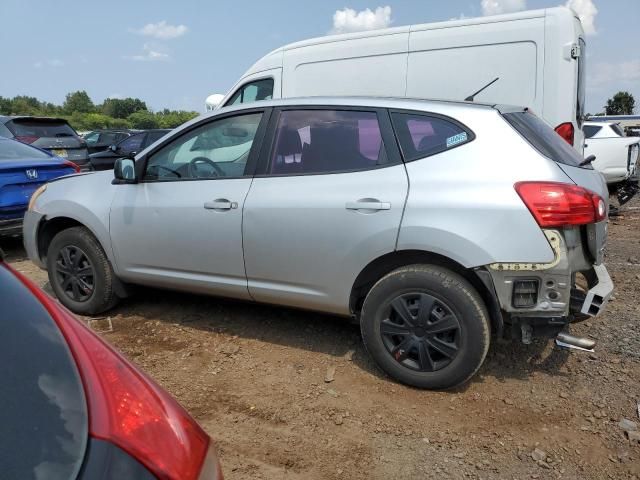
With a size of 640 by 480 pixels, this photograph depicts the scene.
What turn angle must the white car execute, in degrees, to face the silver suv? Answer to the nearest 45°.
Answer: approximately 135° to its left

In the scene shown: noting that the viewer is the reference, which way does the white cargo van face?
facing away from the viewer and to the left of the viewer

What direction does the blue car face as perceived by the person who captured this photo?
facing away from the viewer and to the left of the viewer

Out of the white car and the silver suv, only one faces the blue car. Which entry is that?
the silver suv

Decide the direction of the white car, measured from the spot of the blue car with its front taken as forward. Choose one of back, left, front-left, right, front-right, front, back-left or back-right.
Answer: back-right

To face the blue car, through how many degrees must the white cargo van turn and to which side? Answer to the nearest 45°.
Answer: approximately 45° to its left

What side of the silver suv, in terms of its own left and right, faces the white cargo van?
right

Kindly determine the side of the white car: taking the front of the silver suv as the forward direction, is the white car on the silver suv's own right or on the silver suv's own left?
on the silver suv's own right

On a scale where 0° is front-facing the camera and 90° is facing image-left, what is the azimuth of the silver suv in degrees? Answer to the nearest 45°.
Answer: approximately 135°
